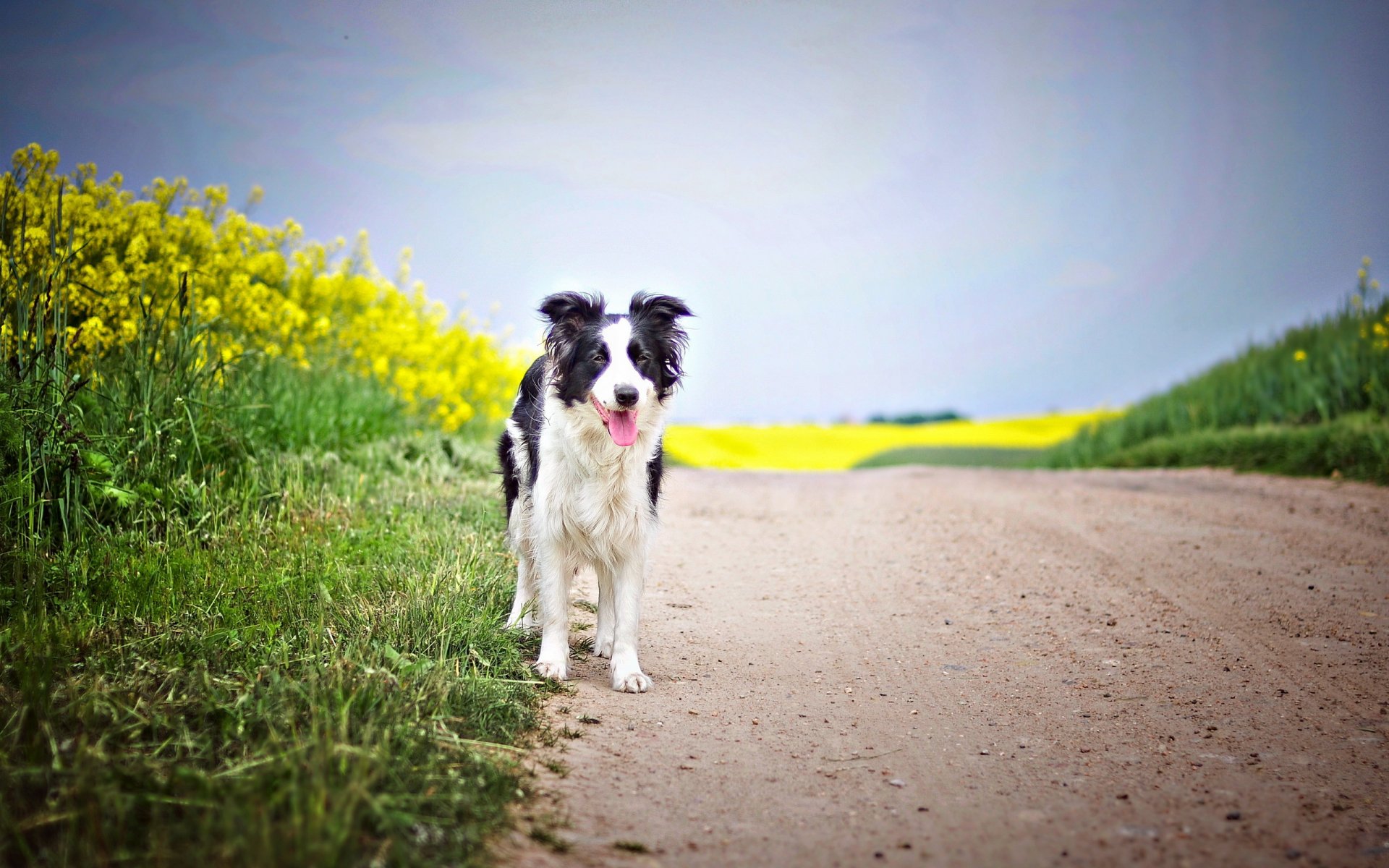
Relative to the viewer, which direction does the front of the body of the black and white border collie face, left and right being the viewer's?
facing the viewer
